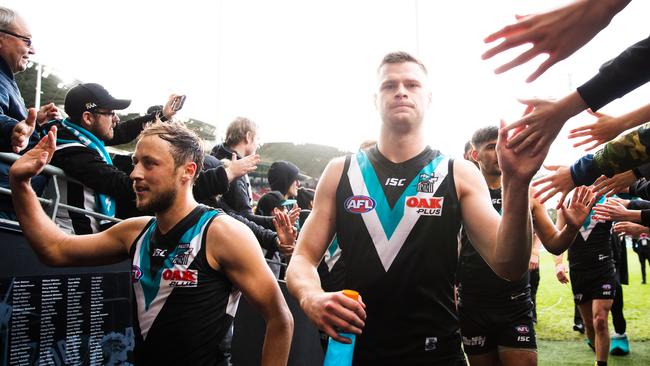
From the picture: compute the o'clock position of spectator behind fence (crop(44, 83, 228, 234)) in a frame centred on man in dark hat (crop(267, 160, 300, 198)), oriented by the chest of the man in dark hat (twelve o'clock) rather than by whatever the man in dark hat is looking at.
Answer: The spectator behind fence is roughly at 4 o'clock from the man in dark hat.

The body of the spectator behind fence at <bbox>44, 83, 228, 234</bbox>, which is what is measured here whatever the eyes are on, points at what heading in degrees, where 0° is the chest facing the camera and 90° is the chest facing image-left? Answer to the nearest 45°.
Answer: approximately 270°

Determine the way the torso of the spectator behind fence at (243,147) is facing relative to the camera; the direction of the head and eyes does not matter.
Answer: to the viewer's right

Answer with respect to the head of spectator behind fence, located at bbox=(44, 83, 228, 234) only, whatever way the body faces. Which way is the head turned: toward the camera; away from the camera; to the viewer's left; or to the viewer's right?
to the viewer's right

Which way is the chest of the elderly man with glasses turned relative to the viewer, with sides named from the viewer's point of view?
facing to the right of the viewer
